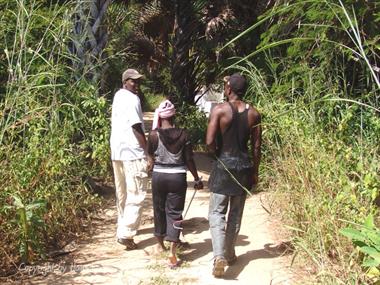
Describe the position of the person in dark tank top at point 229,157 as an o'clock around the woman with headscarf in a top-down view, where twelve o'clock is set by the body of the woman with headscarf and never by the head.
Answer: The person in dark tank top is roughly at 4 o'clock from the woman with headscarf.

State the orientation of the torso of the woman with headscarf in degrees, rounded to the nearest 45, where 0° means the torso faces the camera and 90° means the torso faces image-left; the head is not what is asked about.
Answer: approximately 180°

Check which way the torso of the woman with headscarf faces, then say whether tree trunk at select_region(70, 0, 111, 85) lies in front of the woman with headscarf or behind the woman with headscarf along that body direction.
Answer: in front

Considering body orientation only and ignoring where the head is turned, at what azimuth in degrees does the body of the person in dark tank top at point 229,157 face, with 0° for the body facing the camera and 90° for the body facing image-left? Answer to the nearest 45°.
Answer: approximately 180°

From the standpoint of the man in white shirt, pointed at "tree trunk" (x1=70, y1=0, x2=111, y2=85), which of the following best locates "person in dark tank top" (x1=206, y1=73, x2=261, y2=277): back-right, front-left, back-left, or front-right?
back-right

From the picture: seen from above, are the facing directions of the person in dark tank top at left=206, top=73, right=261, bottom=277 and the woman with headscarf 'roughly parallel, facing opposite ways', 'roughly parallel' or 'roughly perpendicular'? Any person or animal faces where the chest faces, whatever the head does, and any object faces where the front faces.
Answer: roughly parallel

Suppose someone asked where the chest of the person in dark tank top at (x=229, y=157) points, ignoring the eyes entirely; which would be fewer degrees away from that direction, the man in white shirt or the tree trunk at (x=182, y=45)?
the tree trunk

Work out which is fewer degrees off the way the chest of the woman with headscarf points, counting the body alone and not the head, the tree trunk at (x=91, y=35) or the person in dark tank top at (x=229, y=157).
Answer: the tree trunk

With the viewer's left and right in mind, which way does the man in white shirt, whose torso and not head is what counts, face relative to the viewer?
facing away from the viewer and to the right of the viewer

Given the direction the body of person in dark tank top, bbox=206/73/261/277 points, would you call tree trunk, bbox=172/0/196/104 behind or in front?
in front

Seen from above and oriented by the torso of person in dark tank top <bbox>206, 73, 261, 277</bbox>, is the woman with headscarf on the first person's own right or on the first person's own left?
on the first person's own left

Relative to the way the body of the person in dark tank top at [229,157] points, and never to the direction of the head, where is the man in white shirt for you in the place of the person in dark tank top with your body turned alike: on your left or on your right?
on your left
